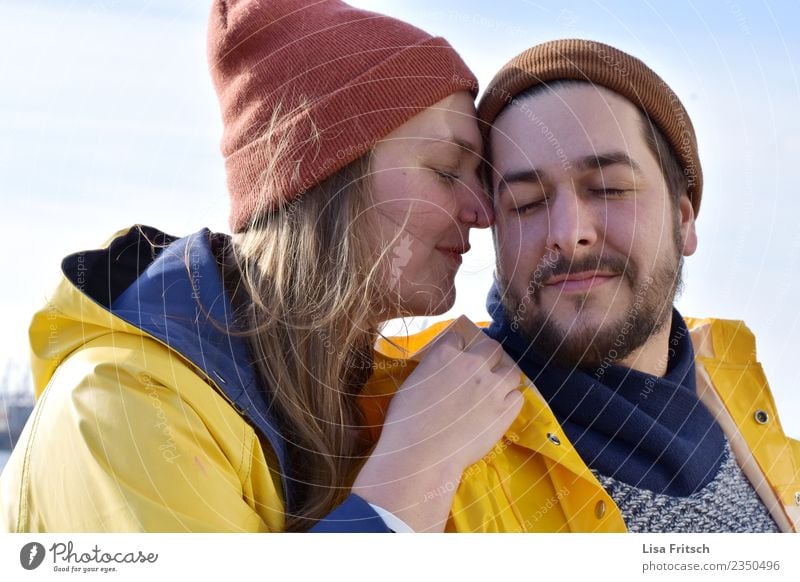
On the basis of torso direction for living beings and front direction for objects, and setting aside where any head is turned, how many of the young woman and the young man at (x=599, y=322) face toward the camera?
1

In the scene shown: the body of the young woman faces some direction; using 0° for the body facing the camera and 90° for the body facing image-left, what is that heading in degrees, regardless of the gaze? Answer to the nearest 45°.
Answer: approximately 270°

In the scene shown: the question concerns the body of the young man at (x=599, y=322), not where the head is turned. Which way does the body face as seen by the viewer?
toward the camera

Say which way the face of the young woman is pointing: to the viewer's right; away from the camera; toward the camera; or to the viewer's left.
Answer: to the viewer's right
